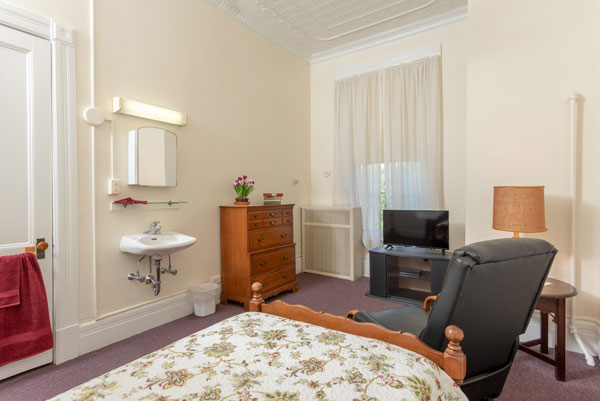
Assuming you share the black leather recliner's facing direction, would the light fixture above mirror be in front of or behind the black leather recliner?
in front

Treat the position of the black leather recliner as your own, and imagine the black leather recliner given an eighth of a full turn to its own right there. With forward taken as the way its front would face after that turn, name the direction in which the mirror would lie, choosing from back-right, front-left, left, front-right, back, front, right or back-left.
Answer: left

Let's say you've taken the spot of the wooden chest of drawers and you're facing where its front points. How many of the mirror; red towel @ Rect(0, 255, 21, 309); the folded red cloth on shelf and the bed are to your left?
0

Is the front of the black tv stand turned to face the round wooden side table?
no

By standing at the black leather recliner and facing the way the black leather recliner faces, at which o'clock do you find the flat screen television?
The flat screen television is roughly at 1 o'clock from the black leather recliner.

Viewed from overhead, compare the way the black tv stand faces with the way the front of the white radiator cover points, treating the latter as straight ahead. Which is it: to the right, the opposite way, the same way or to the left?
the same way

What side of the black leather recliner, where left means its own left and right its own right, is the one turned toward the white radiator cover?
front

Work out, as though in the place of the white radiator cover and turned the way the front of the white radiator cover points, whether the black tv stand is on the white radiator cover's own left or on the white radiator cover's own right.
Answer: on the white radiator cover's own left

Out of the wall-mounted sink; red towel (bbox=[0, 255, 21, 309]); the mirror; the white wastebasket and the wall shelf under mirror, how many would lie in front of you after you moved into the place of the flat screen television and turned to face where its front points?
5

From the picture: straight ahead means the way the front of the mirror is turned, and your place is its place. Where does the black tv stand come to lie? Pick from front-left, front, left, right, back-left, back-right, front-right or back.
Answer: front-left

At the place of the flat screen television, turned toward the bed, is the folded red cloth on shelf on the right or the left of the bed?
right

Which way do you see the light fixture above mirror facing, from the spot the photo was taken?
facing the viewer and to the right of the viewer

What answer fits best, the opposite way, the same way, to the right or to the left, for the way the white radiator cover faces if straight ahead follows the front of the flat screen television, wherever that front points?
the same way

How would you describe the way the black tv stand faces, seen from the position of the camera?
facing the viewer and to the left of the viewer

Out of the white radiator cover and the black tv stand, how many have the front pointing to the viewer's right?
0

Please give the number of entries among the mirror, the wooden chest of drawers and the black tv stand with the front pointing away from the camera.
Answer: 0

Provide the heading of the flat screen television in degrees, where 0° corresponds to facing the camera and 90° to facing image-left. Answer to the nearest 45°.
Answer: approximately 45°

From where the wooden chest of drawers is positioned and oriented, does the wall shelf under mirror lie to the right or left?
on its right

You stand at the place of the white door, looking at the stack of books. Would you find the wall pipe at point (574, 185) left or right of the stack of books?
right

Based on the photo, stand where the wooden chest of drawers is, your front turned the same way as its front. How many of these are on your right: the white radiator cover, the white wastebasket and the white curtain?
1

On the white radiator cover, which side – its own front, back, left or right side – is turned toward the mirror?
front
